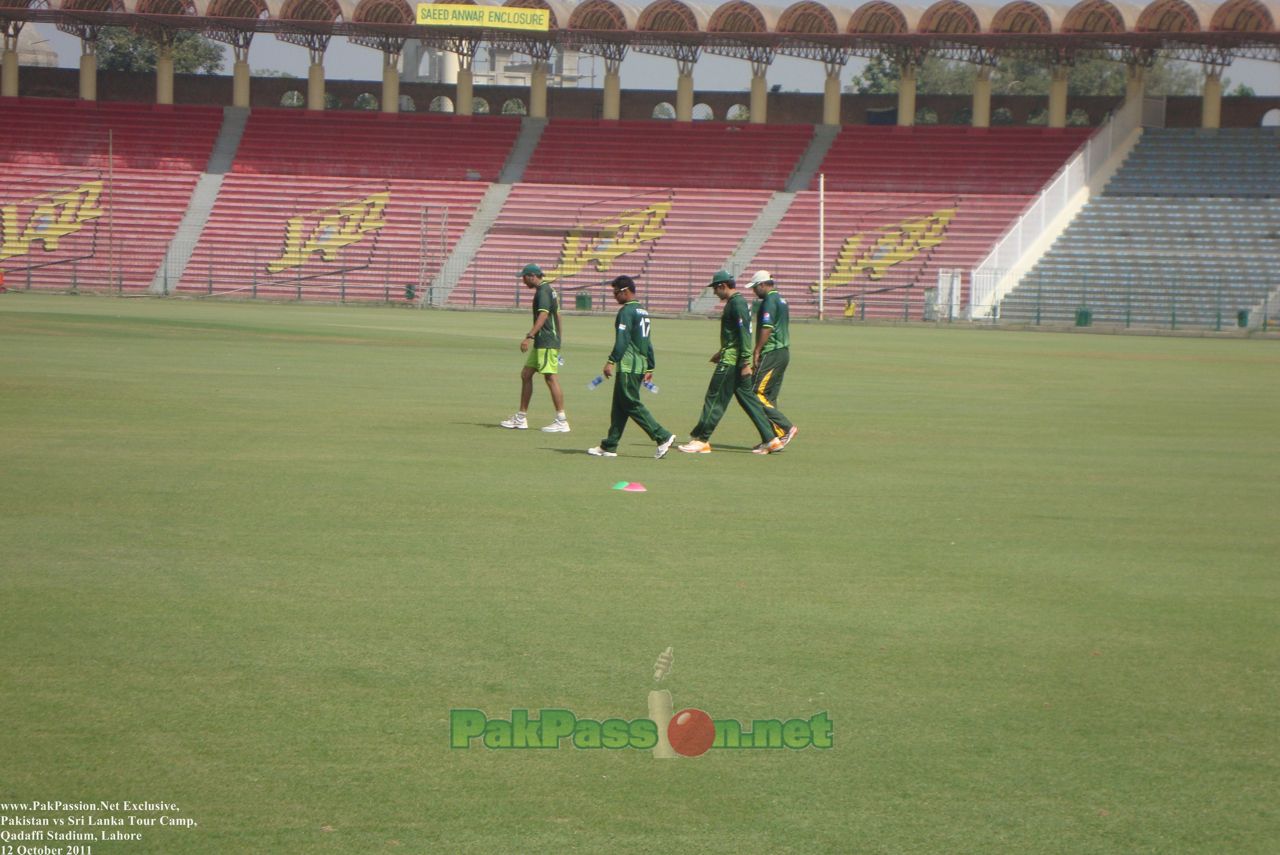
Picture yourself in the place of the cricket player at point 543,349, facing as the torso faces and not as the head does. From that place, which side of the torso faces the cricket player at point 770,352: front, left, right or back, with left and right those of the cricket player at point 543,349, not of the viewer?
back

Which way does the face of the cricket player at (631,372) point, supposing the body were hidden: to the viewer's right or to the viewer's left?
to the viewer's left

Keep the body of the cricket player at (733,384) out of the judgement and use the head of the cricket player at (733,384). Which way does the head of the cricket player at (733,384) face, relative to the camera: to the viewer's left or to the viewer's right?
to the viewer's left

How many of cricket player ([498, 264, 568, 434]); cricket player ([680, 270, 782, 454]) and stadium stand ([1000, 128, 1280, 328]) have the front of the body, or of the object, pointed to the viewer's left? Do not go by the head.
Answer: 2

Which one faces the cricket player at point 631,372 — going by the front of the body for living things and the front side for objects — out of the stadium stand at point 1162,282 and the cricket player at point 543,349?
the stadium stand

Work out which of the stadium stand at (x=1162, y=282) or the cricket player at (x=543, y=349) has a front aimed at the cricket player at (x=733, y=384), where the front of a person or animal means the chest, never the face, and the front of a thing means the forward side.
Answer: the stadium stand

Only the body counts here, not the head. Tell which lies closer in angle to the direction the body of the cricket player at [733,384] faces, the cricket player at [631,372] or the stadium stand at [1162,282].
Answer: the cricket player

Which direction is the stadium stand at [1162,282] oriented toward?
toward the camera

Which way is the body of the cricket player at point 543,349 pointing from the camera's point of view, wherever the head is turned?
to the viewer's left

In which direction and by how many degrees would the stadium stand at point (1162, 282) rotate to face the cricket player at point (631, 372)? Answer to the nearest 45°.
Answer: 0° — it already faces them

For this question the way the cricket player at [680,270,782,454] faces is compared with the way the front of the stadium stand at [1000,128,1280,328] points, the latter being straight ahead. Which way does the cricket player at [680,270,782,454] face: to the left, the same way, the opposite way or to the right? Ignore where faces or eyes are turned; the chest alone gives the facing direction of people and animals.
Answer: to the right

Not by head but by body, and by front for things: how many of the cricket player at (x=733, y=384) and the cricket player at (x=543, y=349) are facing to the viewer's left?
2

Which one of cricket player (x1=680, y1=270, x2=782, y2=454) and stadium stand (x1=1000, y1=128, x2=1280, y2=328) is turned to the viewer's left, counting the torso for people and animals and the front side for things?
the cricket player

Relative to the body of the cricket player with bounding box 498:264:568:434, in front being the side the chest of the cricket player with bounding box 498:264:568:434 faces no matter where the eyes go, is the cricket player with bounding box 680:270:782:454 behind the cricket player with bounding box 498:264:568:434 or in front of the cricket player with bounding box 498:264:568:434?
behind

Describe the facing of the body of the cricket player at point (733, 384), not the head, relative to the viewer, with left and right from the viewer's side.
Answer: facing to the left of the viewer
